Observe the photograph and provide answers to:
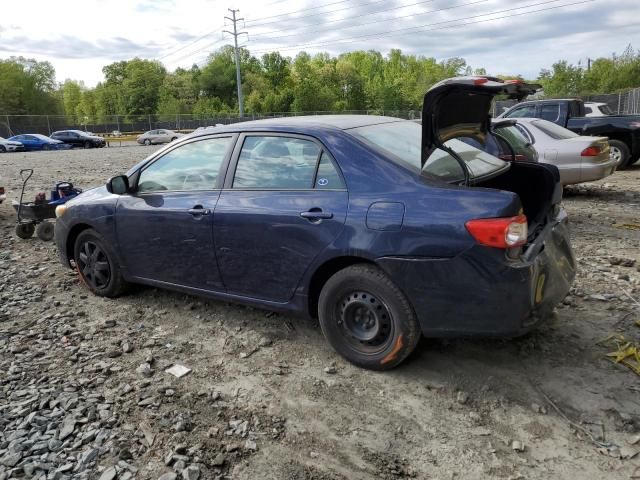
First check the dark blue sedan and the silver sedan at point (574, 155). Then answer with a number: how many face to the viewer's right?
0

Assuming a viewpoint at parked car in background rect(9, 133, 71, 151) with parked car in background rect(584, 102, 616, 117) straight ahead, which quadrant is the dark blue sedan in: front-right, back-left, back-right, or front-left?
front-right

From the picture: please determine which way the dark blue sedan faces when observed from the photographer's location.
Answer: facing away from the viewer and to the left of the viewer

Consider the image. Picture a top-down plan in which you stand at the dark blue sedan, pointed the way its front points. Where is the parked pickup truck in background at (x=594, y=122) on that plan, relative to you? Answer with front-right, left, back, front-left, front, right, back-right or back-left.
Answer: right
